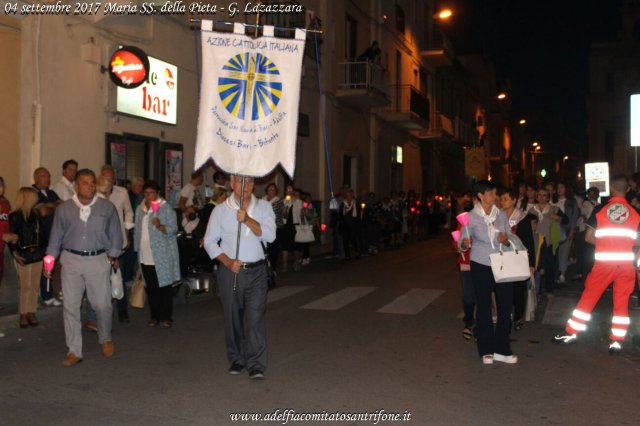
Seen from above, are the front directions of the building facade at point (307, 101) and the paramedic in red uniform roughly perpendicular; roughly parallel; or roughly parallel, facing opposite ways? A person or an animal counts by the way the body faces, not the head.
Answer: roughly perpendicular

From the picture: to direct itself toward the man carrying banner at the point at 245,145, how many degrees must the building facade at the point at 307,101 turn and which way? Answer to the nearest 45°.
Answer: approximately 45° to its right

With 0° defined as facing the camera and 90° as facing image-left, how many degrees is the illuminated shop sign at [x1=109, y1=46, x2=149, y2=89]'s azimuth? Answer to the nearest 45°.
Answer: approximately 0°

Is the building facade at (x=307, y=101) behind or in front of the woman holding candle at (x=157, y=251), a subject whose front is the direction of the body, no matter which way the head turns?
behind

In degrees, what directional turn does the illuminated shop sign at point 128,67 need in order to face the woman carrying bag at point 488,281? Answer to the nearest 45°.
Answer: approximately 45° to its left

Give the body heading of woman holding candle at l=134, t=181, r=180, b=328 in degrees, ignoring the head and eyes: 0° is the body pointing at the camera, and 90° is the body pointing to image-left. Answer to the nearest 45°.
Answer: approximately 45°

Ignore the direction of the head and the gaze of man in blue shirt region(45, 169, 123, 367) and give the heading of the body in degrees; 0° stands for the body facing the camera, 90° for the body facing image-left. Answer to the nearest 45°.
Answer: approximately 0°
